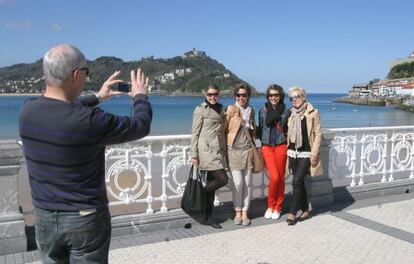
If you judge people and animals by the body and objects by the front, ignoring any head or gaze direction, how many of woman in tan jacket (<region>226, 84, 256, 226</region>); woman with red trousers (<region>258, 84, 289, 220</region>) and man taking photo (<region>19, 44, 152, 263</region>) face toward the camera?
2

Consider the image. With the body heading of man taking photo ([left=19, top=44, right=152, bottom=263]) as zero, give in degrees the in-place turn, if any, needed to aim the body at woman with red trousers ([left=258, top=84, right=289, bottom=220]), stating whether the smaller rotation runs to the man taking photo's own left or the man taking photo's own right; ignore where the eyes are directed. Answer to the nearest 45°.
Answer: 0° — they already face them

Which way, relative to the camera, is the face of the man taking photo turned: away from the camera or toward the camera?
away from the camera

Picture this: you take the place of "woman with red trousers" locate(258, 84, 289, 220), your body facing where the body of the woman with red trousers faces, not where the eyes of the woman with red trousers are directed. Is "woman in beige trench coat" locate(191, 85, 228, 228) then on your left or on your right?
on your right

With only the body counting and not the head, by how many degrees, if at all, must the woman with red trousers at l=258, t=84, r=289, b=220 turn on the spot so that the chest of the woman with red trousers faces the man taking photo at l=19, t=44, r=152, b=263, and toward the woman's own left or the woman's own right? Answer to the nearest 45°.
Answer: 0° — they already face them

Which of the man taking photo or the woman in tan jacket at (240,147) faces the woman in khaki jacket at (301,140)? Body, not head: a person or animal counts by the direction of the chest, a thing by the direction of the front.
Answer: the man taking photo

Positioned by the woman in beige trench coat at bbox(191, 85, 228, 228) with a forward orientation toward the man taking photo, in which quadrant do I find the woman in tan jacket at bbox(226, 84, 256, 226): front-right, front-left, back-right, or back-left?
back-left

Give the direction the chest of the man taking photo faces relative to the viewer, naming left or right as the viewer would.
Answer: facing away from the viewer and to the right of the viewer

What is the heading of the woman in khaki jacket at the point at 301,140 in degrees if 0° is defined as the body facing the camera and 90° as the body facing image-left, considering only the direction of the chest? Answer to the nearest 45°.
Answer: approximately 45°

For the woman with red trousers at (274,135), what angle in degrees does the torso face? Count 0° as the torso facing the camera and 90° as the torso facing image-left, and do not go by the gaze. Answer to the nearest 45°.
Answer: approximately 0°

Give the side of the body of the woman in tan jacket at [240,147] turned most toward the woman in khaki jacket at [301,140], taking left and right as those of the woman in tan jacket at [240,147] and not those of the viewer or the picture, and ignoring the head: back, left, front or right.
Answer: left

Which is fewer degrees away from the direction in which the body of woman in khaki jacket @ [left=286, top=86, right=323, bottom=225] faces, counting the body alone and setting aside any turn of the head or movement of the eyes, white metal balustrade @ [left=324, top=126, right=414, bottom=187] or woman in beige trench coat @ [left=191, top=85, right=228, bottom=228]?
the woman in beige trench coat
